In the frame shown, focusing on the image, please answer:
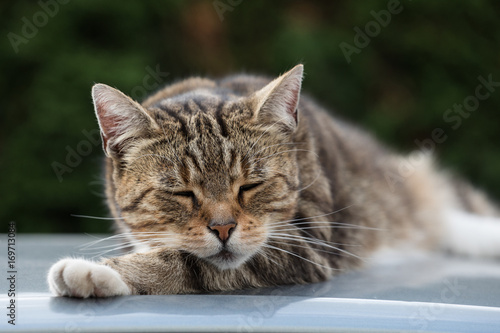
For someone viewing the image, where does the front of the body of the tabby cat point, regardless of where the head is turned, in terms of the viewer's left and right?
facing the viewer and to the left of the viewer
